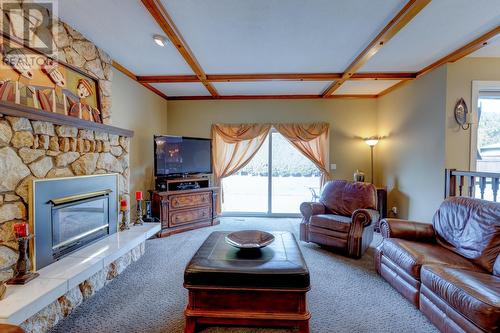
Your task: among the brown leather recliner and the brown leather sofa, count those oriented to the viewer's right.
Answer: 0

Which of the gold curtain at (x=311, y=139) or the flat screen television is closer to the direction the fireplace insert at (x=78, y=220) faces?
the gold curtain

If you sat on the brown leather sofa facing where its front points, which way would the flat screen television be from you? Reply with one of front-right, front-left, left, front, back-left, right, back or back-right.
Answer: front-right

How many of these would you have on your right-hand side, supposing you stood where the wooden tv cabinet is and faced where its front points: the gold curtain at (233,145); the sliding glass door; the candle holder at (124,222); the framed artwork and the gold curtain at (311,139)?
2

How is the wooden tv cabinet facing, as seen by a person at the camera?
facing the viewer and to the right of the viewer

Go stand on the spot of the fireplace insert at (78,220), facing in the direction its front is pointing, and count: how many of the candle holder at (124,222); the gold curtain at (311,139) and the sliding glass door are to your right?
0

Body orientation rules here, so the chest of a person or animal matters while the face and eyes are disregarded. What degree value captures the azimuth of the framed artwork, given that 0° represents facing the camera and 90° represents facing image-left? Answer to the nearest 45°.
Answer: approximately 315°

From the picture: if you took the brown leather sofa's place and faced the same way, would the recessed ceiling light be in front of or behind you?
in front

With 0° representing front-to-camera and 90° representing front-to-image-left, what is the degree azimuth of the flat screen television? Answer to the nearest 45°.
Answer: approximately 315°

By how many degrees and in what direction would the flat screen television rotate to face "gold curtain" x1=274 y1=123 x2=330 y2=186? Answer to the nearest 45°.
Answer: approximately 45° to its left

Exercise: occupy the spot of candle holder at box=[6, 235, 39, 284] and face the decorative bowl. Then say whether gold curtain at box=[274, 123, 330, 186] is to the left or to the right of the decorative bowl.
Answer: left

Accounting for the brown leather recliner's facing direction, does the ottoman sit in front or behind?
in front

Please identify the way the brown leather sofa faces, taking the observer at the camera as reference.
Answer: facing the viewer and to the left of the viewer

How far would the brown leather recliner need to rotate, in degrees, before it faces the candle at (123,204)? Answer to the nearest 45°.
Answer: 0° — it already faces it

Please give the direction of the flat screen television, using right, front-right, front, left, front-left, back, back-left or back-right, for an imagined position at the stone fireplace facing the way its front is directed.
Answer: left

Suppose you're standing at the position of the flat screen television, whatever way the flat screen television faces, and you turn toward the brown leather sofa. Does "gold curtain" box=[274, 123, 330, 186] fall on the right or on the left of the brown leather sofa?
left

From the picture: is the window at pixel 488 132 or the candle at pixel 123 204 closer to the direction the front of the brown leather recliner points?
the candle

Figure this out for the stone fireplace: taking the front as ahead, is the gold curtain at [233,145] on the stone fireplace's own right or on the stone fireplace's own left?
on the stone fireplace's own left
